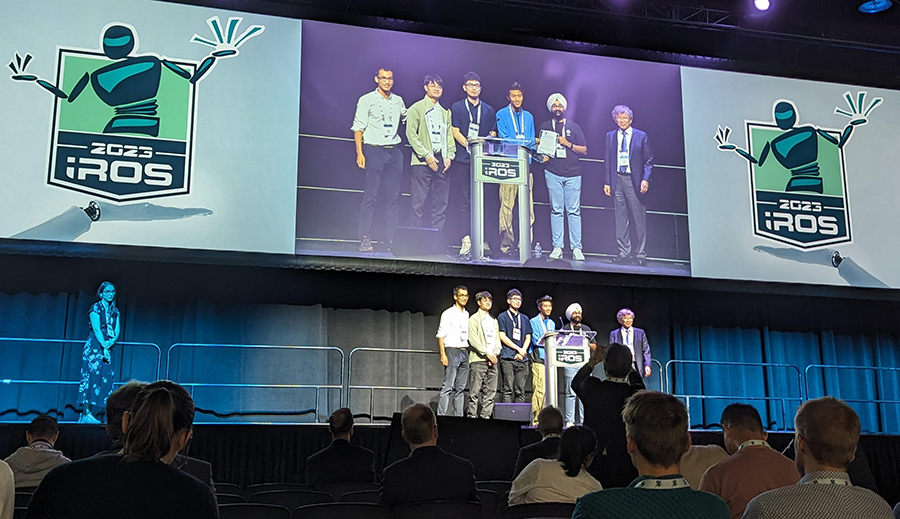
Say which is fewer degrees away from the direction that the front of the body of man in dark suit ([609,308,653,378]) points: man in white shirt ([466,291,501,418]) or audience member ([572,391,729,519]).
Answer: the audience member

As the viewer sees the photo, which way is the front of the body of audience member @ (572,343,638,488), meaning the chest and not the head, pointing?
away from the camera

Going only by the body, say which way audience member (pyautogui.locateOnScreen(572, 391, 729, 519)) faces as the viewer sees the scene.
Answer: away from the camera

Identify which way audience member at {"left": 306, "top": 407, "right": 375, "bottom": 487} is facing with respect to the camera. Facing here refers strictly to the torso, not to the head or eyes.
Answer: away from the camera

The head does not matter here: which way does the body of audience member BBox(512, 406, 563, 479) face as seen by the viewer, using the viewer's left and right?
facing away from the viewer

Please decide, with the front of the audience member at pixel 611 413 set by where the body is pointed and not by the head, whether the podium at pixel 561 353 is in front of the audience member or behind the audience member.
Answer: in front

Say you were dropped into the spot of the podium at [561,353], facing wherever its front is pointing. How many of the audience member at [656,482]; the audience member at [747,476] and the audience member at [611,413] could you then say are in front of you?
3

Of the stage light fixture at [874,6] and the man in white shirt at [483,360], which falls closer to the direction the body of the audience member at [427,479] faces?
the man in white shirt

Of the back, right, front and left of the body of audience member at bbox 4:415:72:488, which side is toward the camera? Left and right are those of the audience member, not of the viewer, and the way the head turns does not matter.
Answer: back

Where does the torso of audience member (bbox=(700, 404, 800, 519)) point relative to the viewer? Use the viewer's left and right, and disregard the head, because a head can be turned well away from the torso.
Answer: facing away from the viewer

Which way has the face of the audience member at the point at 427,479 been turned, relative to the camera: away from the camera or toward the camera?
away from the camera

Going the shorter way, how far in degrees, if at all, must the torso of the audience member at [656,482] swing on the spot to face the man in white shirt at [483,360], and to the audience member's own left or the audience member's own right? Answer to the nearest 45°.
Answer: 0° — they already face them

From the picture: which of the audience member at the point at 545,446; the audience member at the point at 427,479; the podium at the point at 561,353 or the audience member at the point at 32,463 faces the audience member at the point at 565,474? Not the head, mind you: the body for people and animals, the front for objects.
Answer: the podium
